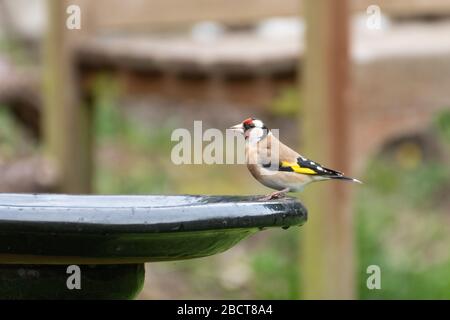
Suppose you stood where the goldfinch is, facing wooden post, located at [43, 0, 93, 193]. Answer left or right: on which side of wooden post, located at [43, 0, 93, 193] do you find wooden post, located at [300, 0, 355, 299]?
right

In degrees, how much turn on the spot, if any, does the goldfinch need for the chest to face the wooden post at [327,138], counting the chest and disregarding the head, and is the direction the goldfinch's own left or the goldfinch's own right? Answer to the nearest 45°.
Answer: approximately 90° to the goldfinch's own right

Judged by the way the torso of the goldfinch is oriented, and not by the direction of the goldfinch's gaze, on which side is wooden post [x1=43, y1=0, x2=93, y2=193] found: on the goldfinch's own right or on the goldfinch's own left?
on the goldfinch's own right

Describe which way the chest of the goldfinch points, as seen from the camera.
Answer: to the viewer's left
